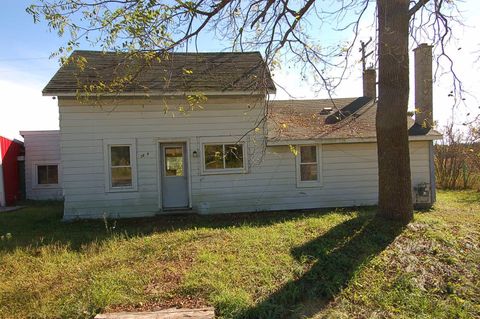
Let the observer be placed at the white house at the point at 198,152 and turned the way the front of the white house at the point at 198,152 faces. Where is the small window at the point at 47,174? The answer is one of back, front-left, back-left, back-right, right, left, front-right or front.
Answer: back-right

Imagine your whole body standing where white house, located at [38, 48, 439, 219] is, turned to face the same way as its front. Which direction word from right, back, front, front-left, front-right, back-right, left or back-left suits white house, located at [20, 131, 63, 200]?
back-right

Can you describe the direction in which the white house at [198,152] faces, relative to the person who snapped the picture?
facing the viewer
